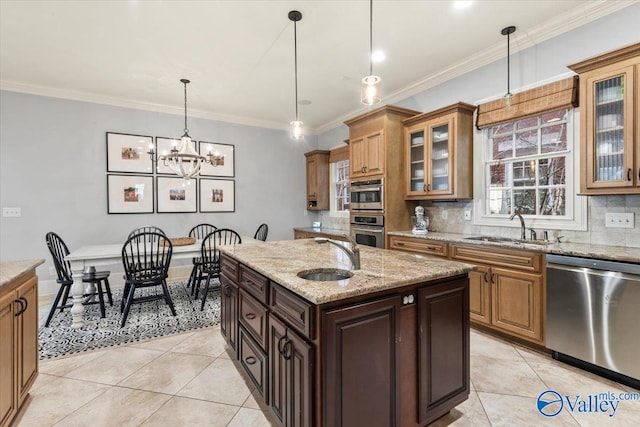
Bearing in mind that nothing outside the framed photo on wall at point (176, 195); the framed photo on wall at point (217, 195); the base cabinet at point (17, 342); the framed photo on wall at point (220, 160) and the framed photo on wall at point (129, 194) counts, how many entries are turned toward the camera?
4

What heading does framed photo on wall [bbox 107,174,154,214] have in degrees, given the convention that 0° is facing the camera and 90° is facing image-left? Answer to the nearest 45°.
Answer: approximately 0°

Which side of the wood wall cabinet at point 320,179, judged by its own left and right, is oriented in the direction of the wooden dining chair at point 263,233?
front

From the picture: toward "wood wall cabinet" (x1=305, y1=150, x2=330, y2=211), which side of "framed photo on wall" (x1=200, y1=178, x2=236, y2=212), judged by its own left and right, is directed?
left

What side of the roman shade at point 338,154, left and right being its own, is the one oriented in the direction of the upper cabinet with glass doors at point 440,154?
left

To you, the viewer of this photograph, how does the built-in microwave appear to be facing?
facing the viewer and to the left of the viewer

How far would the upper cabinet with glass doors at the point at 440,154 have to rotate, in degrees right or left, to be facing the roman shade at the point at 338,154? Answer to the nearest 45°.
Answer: approximately 90° to its right

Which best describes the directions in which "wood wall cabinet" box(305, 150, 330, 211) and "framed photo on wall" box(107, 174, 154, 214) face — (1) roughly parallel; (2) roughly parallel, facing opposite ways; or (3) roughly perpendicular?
roughly perpendicular

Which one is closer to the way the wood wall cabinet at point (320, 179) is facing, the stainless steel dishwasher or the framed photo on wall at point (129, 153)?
the framed photo on wall

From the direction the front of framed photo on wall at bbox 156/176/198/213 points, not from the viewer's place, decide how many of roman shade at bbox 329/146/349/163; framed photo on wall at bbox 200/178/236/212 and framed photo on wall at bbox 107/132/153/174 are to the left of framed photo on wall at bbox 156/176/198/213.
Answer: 2

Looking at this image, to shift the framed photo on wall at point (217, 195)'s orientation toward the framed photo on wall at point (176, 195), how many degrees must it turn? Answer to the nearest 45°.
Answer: approximately 90° to its right

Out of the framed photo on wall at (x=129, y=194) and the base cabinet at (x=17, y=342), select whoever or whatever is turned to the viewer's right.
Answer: the base cabinet

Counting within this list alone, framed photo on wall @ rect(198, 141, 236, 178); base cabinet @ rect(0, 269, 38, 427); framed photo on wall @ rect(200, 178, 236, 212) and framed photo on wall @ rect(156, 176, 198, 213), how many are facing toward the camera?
3

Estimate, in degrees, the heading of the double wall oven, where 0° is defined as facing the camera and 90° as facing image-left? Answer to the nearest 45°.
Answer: approximately 45°
